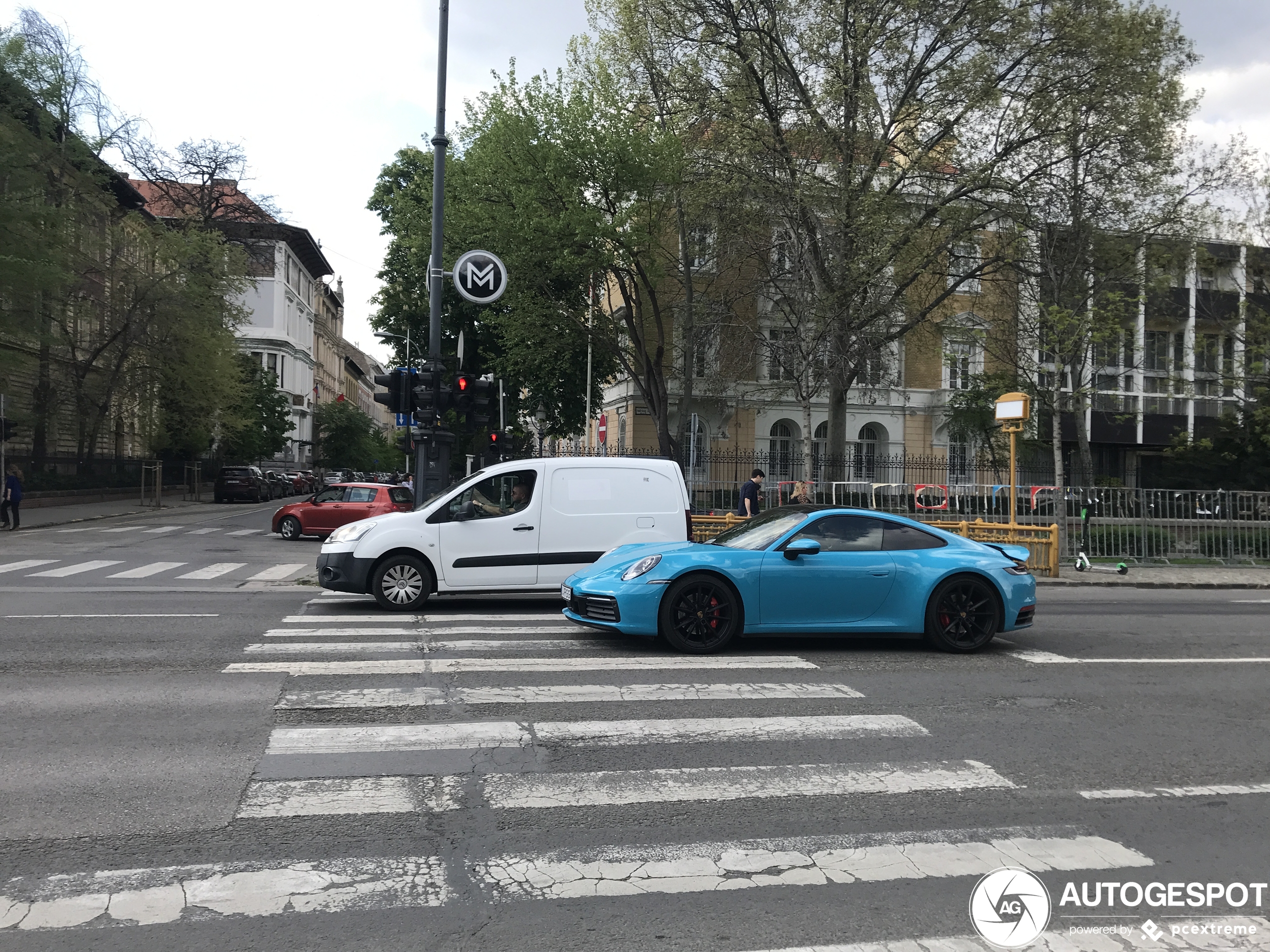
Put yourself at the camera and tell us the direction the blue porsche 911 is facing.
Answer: facing to the left of the viewer

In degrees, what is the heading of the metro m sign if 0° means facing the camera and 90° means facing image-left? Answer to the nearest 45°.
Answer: approximately 0°

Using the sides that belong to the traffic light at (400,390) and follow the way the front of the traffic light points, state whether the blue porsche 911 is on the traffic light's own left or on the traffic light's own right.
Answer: on the traffic light's own left

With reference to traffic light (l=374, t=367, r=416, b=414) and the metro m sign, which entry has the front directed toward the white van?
the metro m sign

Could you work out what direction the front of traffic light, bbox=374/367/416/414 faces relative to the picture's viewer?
facing to the left of the viewer

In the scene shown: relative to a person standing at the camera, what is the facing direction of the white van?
facing to the left of the viewer

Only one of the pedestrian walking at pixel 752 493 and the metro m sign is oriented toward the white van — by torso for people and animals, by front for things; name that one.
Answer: the metro m sign
